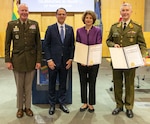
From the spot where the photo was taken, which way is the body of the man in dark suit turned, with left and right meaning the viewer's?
facing the viewer
